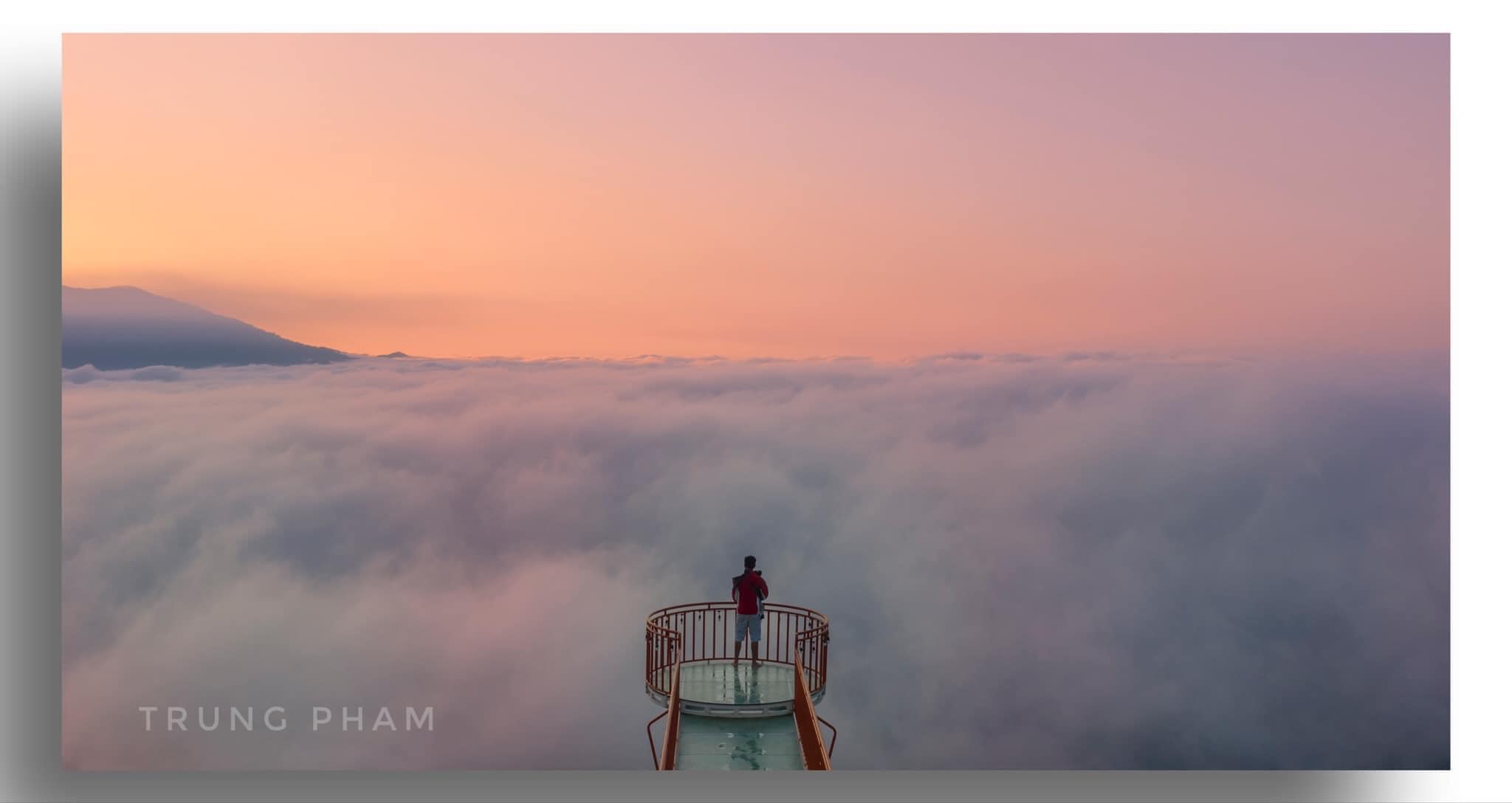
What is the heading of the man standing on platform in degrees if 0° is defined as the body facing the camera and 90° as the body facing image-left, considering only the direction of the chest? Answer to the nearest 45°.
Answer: approximately 180°
